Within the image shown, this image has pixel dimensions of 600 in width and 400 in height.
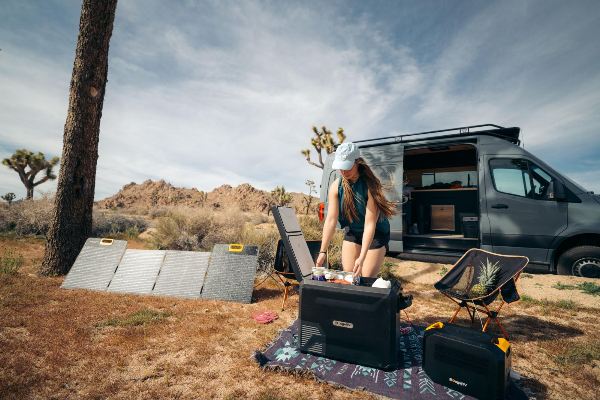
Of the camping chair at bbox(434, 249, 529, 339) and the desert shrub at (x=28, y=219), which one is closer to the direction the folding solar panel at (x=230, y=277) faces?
the camping chair

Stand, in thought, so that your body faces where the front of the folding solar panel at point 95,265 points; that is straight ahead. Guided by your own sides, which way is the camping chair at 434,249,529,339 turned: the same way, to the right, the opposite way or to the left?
to the right

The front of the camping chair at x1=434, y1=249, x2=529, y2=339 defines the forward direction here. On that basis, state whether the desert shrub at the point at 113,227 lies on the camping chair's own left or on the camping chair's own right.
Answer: on the camping chair's own right

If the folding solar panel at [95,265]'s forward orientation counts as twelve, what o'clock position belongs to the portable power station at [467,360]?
The portable power station is roughly at 11 o'clock from the folding solar panel.

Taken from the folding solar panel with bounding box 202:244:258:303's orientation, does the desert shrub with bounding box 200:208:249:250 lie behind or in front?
behind

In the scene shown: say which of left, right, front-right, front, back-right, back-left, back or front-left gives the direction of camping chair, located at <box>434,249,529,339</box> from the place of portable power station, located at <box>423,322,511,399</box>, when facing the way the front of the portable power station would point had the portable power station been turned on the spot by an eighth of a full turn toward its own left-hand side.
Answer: back

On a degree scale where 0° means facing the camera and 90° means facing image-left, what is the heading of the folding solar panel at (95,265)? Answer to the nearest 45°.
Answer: approximately 0°

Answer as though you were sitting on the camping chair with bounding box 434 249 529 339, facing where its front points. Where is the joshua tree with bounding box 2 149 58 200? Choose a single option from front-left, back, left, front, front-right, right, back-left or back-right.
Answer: front-right

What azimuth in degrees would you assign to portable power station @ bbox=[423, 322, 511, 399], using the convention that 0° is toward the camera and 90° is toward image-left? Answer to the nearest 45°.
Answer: approximately 45°

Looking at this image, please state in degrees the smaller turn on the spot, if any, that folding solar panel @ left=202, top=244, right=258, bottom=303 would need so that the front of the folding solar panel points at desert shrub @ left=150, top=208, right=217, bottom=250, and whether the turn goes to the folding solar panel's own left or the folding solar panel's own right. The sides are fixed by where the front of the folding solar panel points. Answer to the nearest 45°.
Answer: approximately 180°

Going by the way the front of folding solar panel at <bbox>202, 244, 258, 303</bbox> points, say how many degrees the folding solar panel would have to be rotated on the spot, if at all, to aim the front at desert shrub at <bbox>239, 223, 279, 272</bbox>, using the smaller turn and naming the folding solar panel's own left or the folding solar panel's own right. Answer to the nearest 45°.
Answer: approximately 180°

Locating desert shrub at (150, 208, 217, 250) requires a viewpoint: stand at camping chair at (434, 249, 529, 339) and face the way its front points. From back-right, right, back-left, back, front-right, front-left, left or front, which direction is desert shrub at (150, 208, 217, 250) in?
front-right

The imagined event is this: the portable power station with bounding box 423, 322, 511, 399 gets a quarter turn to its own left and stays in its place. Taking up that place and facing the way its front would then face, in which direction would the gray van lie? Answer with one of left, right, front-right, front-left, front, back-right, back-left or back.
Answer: back-left

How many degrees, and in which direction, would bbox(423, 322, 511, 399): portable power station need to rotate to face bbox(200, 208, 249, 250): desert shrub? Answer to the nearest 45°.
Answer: approximately 90° to its right
